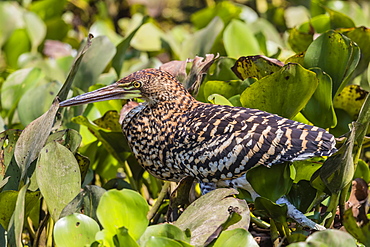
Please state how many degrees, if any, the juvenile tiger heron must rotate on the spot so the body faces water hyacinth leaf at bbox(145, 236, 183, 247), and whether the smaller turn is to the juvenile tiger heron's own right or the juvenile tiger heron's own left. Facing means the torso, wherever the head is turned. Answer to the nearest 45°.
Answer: approximately 90° to the juvenile tiger heron's own left

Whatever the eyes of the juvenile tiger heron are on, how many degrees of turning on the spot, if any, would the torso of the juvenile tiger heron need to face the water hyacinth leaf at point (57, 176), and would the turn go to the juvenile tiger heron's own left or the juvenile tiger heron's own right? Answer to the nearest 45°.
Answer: approximately 45° to the juvenile tiger heron's own left

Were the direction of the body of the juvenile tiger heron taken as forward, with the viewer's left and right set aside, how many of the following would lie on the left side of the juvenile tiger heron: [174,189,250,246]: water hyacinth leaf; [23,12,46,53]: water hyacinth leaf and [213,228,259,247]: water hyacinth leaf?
2

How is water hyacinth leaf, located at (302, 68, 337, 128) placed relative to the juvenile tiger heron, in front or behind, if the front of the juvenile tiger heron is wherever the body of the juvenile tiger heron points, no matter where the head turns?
behind

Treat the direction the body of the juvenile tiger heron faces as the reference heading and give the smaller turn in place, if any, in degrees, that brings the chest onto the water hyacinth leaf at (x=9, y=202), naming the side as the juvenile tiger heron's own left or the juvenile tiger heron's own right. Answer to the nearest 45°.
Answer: approximately 45° to the juvenile tiger heron's own left

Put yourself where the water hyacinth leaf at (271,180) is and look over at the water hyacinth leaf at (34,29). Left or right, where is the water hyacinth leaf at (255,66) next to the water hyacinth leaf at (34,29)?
right

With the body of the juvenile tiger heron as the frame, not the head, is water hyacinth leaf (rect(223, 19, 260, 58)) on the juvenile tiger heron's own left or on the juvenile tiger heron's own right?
on the juvenile tiger heron's own right

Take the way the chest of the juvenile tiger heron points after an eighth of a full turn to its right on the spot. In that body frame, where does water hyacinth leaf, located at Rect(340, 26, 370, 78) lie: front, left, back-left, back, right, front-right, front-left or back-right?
right

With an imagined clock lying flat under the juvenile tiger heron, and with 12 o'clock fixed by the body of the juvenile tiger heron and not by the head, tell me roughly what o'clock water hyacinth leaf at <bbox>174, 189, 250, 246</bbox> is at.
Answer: The water hyacinth leaf is roughly at 9 o'clock from the juvenile tiger heron.

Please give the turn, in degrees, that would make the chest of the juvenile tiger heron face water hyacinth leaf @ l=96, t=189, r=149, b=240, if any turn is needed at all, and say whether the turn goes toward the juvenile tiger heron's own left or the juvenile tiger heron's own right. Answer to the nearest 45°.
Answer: approximately 90° to the juvenile tiger heron's own left

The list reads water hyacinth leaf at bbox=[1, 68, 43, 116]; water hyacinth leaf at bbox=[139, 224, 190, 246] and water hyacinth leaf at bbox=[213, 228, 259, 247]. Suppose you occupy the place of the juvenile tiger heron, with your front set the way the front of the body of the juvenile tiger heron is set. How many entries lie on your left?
2

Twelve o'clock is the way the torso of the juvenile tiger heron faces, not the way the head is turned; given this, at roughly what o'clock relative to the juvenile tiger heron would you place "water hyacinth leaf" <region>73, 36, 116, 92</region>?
The water hyacinth leaf is roughly at 2 o'clock from the juvenile tiger heron.

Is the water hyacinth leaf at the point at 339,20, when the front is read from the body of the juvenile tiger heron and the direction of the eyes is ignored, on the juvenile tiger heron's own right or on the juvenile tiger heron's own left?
on the juvenile tiger heron's own right

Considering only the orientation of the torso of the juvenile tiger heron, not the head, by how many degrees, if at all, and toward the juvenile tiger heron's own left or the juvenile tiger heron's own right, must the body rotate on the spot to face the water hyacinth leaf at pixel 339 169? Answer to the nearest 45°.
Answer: approximately 135° to the juvenile tiger heron's own left

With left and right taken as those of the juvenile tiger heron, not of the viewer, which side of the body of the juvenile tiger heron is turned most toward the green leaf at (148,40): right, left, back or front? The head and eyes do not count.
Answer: right

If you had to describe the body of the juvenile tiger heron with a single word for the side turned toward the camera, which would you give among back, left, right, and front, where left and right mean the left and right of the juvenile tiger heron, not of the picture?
left

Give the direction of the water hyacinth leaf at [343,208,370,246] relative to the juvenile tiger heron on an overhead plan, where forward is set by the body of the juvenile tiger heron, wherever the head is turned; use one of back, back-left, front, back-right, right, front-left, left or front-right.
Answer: back-left

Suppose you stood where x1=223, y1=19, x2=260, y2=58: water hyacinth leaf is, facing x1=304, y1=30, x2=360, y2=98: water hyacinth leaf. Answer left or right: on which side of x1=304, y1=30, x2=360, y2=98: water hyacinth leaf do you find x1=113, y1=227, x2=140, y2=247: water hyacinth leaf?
right

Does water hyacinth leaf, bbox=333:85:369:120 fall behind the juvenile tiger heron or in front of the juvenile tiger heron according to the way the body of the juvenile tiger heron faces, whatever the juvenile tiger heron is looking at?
behind
